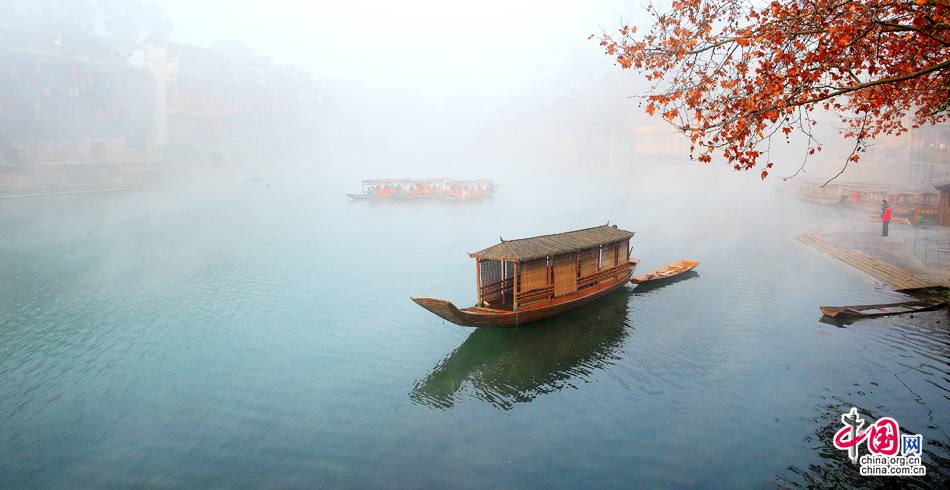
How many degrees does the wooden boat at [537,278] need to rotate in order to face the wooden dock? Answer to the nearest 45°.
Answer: approximately 180°

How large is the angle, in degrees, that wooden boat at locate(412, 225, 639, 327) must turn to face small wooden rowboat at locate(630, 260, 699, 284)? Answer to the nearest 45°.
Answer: approximately 180°

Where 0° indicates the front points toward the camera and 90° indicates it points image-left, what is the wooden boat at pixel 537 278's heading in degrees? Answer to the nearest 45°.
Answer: approximately 45°

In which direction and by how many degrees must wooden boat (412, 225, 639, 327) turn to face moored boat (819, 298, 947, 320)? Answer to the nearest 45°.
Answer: approximately 135° to its left
